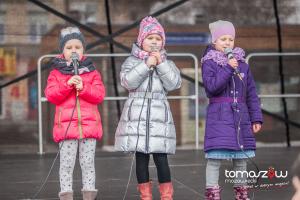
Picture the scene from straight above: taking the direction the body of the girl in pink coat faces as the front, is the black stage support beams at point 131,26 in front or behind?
behind

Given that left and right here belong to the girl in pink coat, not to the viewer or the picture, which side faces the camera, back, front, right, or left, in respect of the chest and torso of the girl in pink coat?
front

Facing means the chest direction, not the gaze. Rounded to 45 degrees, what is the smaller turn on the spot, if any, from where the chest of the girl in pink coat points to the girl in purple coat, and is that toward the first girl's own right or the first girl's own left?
approximately 90° to the first girl's own left

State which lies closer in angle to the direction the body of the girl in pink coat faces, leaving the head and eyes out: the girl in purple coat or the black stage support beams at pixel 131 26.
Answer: the girl in purple coat
